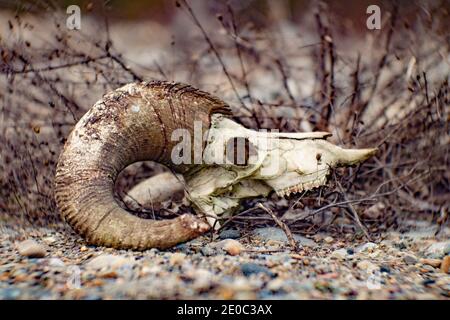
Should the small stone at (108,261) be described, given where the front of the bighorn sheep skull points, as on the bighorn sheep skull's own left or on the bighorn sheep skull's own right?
on the bighorn sheep skull's own right

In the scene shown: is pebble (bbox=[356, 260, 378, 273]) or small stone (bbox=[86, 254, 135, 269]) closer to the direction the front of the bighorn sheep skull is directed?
the pebble

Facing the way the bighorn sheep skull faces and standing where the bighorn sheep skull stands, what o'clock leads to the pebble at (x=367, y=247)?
The pebble is roughly at 12 o'clock from the bighorn sheep skull.

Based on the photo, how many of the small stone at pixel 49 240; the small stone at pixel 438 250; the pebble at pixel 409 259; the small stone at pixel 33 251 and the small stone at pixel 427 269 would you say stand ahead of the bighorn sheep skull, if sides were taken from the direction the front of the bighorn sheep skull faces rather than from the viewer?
3

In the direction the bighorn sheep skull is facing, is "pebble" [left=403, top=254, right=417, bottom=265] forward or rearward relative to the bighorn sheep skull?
forward

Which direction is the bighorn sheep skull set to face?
to the viewer's right

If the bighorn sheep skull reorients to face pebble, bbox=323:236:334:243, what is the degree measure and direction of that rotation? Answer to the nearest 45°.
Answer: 0° — it already faces it

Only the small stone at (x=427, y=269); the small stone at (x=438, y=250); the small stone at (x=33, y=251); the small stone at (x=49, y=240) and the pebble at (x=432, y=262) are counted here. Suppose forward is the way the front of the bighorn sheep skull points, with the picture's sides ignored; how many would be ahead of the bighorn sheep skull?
3
